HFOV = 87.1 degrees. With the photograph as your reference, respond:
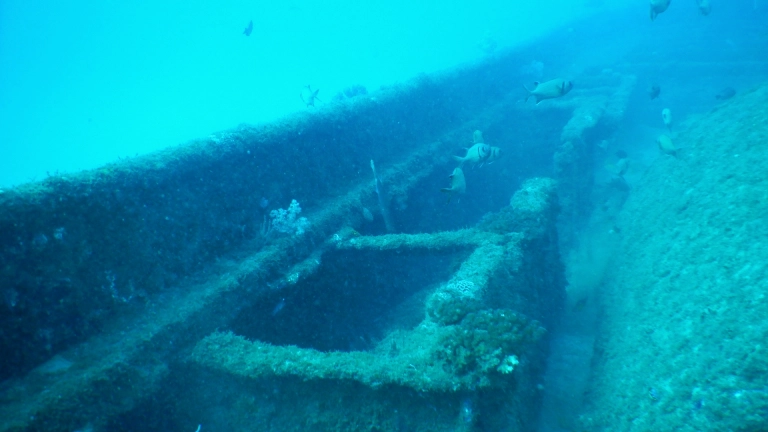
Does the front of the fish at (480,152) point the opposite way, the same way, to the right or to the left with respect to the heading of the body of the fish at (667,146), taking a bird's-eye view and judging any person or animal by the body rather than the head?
the opposite way

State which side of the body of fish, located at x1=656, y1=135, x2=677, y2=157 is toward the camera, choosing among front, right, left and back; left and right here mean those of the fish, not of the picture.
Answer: left

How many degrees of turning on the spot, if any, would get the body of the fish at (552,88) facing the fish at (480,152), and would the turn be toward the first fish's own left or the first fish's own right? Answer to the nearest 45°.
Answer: approximately 135° to the first fish's own right

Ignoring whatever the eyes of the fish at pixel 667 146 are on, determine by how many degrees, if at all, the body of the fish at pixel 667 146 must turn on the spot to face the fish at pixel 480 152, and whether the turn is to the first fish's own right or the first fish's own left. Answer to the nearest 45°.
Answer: approximately 45° to the first fish's own left

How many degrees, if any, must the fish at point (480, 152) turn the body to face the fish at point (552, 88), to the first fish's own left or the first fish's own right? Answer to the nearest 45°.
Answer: approximately 45° to the first fish's own left

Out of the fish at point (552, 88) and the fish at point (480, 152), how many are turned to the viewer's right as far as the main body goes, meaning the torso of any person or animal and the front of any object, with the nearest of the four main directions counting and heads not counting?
2

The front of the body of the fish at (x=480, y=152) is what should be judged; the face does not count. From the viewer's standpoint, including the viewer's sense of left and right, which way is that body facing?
facing to the right of the viewer

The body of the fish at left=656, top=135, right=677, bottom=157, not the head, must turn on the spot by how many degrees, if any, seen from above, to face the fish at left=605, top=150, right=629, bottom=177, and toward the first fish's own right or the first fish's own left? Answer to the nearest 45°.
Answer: approximately 90° to the first fish's own right

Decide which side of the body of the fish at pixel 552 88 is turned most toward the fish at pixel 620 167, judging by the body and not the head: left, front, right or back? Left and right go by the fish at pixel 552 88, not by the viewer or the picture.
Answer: left

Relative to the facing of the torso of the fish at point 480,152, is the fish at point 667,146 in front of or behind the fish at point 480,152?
in front
